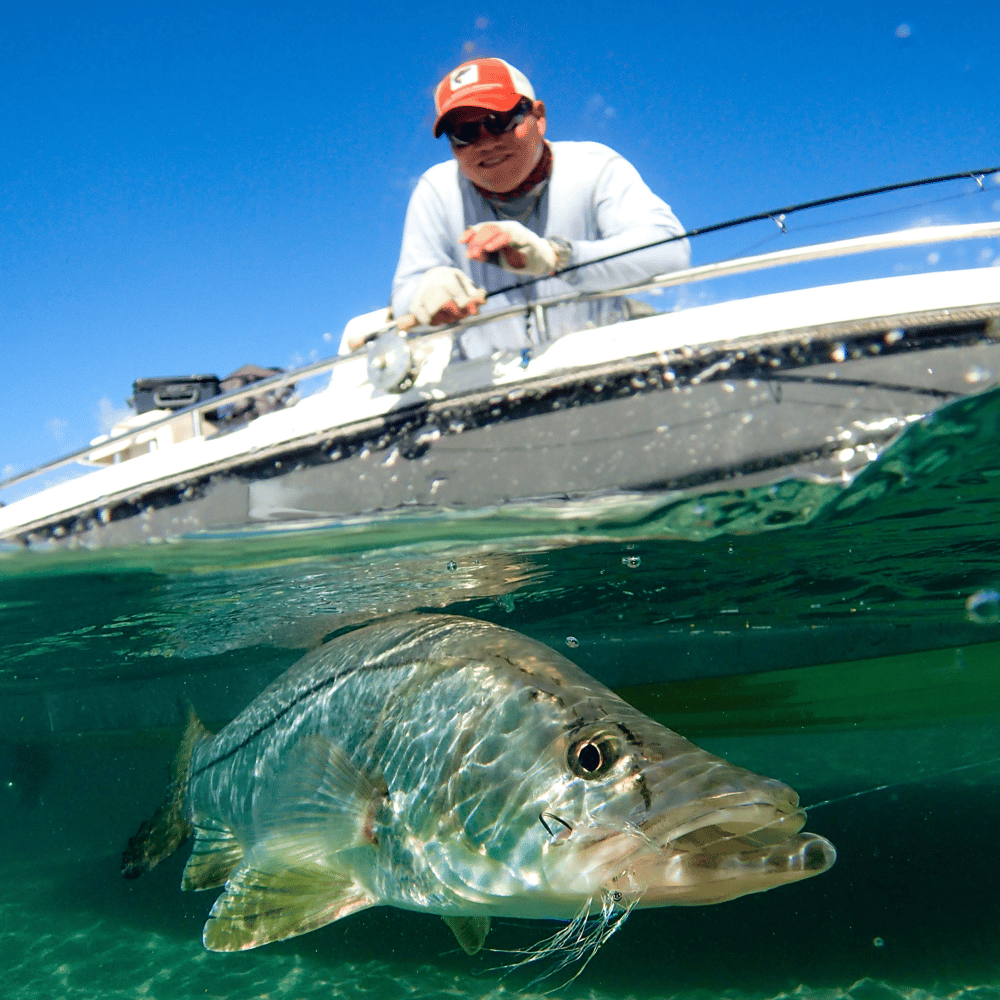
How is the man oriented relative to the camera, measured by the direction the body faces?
toward the camera

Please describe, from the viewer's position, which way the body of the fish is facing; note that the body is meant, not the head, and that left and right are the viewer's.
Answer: facing the viewer and to the right of the viewer

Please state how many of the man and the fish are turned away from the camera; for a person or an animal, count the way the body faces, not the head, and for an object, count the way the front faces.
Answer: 0
